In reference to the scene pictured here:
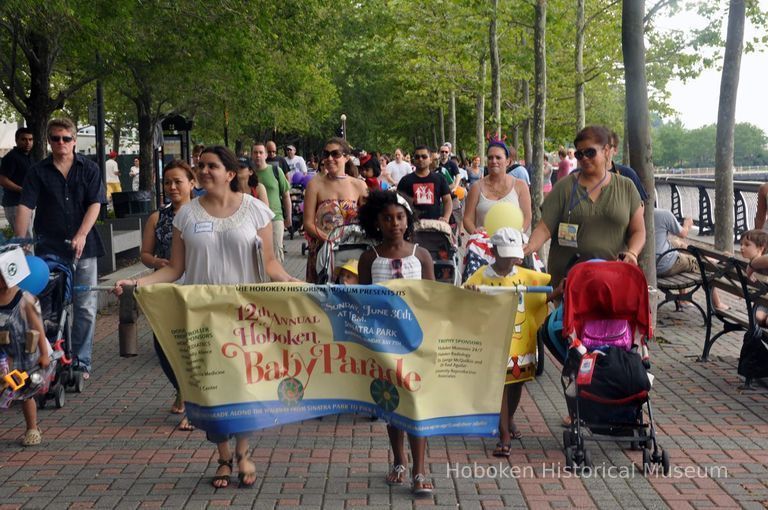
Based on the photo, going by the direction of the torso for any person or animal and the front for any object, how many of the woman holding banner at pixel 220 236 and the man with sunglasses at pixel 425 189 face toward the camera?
2

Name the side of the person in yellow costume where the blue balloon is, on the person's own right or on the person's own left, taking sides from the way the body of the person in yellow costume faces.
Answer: on the person's own right

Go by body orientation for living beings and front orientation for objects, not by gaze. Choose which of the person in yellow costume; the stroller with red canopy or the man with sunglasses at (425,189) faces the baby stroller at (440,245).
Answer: the man with sunglasses

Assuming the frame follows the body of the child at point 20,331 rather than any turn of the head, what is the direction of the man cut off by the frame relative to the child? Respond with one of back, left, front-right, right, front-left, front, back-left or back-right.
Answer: back

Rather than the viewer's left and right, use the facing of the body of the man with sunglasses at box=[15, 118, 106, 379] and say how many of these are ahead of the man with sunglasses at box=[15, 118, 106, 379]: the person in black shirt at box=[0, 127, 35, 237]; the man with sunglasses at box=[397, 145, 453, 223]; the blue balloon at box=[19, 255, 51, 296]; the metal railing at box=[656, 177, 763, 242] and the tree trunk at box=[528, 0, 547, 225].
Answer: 1

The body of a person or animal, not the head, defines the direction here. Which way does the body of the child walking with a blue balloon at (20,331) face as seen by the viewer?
toward the camera

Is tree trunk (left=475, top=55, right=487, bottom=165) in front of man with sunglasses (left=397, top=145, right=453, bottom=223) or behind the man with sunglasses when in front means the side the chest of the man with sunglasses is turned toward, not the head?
behind

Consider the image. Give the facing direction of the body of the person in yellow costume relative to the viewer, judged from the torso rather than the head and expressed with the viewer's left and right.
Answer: facing the viewer

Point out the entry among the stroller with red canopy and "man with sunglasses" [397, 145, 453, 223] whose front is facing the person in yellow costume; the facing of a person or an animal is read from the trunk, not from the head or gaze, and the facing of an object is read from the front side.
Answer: the man with sunglasses

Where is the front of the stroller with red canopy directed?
toward the camera

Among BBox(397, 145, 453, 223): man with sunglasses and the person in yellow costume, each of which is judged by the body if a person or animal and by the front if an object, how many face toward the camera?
2

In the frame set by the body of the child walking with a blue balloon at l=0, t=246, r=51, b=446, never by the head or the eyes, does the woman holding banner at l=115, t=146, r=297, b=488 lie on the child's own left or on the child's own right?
on the child's own left

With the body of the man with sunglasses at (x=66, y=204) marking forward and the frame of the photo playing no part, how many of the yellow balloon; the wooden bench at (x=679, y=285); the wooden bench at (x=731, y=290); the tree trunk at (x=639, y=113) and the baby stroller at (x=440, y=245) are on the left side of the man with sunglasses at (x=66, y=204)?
5
